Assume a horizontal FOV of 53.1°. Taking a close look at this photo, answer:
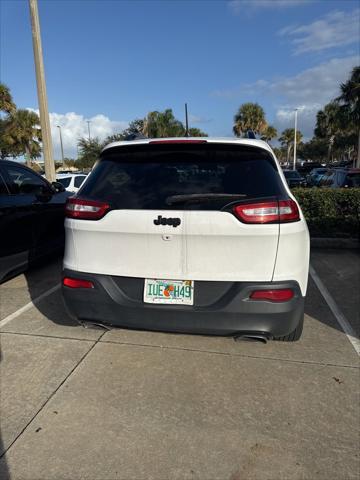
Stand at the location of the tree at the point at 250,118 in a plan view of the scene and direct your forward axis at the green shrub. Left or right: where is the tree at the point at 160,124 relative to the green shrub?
right

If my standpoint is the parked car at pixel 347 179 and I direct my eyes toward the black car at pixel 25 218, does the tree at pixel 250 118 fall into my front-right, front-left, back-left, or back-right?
back-right

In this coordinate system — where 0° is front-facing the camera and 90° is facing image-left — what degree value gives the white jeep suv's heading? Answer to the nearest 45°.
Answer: approximately 180°

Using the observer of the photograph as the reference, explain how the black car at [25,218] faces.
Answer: facing away from the viewer and to the right of the viewer

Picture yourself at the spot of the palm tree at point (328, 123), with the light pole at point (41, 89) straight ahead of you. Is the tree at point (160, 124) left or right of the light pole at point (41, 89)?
right
